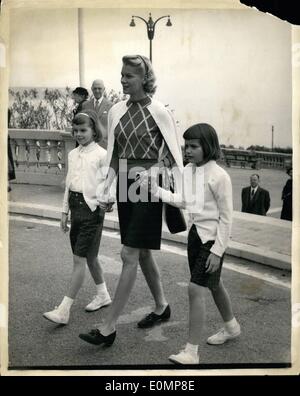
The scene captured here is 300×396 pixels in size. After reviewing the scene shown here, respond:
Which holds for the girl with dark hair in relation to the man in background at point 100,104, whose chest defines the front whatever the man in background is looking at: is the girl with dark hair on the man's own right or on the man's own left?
on the man's own left

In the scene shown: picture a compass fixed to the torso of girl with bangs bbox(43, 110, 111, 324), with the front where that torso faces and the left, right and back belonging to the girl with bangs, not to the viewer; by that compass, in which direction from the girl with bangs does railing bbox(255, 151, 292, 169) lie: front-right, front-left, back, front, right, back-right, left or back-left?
back-left

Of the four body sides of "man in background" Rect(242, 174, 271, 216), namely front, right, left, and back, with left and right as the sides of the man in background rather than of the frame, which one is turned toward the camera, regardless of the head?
front

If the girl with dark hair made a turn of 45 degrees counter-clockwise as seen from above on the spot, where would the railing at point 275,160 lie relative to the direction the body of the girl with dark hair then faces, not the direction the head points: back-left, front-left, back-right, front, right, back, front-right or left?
back-left

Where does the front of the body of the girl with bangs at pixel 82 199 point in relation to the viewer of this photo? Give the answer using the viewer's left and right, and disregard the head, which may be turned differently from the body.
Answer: facing the viewer and to the left of the viewer

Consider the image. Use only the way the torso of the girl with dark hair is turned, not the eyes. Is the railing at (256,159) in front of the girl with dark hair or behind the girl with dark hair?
behind

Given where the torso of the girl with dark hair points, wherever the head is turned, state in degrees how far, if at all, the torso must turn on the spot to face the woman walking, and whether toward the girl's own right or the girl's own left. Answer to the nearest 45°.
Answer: approximately 90° to the girl's own right

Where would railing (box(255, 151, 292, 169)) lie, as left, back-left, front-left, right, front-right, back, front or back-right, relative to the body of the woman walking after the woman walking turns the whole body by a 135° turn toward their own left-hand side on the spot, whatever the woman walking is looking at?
left

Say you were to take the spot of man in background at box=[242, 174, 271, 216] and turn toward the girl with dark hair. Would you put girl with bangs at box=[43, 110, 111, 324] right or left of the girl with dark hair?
right

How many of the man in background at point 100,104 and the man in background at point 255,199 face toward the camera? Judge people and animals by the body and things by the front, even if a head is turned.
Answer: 2
